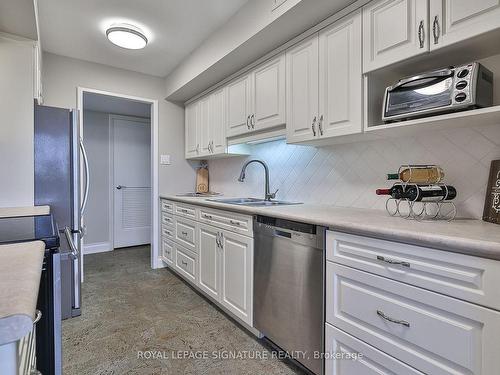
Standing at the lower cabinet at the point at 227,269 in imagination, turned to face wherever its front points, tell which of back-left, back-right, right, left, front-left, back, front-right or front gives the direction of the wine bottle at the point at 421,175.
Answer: left

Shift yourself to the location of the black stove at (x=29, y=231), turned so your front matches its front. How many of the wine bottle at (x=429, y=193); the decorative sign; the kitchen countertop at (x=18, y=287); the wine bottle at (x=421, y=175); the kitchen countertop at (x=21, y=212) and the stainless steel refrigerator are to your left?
2

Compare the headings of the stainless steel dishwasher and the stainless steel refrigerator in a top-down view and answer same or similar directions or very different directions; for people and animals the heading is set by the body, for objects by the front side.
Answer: very different directions

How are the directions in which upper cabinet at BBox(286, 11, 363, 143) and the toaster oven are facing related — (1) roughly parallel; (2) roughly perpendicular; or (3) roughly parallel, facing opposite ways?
roughly parallel

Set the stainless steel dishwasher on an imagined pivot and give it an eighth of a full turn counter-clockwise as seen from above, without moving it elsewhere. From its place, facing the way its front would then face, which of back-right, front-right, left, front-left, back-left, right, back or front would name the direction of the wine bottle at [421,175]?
left

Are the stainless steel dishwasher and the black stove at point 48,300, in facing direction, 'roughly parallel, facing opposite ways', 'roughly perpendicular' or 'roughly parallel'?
roughly parallel, facing opposite ways

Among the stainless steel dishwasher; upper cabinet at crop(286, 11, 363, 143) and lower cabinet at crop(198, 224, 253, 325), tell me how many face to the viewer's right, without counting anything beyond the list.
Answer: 0

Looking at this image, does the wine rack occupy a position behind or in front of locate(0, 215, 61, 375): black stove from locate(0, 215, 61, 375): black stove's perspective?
in front

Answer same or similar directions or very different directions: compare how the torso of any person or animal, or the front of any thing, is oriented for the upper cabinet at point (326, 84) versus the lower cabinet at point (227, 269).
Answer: same or similar directions

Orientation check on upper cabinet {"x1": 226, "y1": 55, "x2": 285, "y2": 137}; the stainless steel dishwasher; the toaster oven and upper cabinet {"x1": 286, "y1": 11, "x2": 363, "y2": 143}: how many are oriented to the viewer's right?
0

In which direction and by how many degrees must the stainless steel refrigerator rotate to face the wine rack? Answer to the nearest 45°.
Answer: approximately 45° to its right

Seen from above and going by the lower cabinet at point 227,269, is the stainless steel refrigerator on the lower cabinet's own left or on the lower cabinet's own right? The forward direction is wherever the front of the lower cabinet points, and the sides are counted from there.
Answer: on the lower cabinet's own right

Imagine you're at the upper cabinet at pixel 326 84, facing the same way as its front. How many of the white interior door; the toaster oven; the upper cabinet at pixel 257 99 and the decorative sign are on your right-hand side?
2

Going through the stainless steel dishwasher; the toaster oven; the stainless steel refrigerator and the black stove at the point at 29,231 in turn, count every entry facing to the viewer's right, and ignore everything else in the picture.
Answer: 2

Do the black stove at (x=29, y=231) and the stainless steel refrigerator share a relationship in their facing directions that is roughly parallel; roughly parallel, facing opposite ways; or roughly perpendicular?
roughly parallel

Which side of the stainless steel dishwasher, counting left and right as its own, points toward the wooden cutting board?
right

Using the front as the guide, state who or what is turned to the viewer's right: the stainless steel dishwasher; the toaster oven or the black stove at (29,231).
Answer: the black stove
